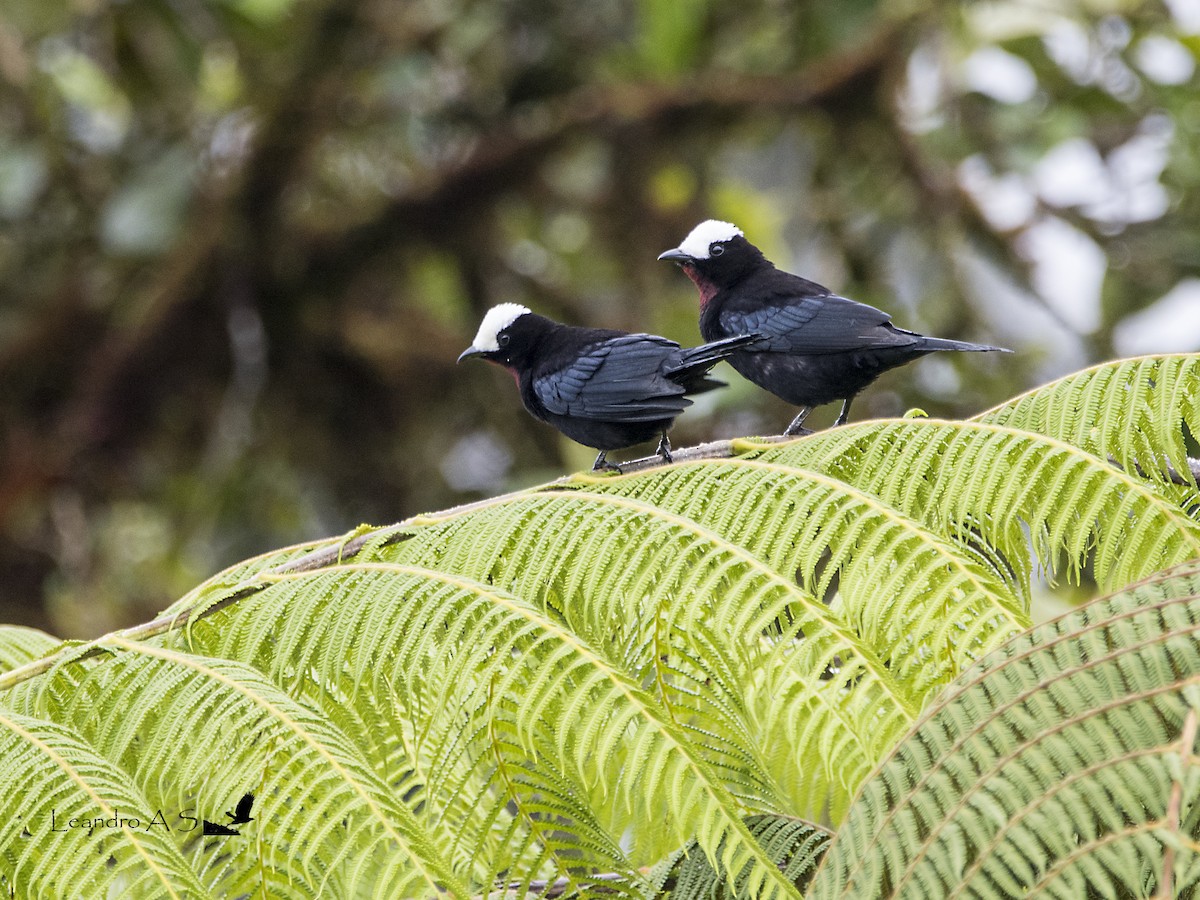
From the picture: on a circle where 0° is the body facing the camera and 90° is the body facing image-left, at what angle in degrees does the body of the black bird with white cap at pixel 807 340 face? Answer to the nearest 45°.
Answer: approximately 90°

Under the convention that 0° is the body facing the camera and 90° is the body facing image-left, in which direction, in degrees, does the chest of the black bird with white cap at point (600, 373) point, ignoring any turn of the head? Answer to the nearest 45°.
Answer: approximately 90°

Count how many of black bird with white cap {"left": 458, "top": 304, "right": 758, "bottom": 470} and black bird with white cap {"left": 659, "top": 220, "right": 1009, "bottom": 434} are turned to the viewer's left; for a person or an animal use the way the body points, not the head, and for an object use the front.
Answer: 2

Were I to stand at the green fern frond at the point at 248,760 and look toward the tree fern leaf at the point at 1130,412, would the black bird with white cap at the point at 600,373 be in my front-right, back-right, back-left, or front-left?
front-left

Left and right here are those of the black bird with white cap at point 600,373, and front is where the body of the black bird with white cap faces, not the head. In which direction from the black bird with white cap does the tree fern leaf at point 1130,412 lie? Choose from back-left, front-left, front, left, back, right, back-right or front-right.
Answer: back-left

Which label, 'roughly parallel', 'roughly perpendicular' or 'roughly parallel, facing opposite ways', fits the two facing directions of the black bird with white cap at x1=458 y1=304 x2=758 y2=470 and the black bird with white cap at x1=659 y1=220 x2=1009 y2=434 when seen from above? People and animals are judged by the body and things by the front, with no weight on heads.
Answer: roughly parallel

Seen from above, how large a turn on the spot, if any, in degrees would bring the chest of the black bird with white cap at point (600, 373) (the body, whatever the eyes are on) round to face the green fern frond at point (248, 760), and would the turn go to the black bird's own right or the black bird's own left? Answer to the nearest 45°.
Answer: approximately 90° to the black bird's own left

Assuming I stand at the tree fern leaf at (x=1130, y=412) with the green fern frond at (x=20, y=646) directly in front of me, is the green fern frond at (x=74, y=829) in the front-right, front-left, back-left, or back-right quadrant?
front-left
